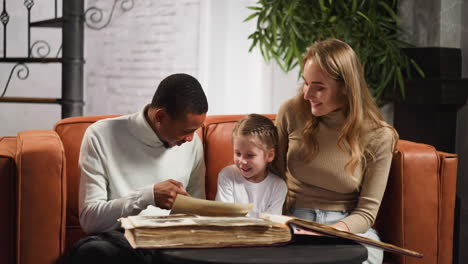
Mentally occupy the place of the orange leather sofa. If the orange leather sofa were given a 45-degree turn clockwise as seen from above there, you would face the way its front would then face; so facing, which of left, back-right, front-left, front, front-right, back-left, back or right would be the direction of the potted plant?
back

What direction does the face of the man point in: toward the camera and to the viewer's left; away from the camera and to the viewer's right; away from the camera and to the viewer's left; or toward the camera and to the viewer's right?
toward the camera and to the viewer's right

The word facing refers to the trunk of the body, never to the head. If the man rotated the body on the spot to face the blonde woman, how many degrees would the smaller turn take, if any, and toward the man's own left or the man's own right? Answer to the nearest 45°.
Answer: approximately 45° to the man's own left

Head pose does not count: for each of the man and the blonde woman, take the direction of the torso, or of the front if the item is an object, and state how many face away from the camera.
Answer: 0

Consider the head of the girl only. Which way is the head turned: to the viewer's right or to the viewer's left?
to the viewer's left

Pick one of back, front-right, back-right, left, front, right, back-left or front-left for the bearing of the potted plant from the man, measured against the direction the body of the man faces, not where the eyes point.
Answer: left
